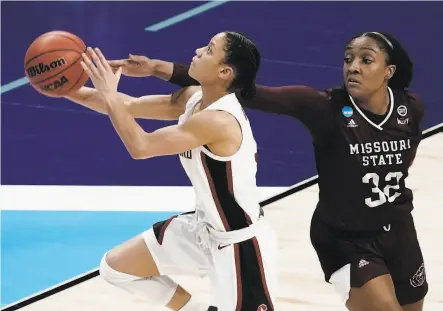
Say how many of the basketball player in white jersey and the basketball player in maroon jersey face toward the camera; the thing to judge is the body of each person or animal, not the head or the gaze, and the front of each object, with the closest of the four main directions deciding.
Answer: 1

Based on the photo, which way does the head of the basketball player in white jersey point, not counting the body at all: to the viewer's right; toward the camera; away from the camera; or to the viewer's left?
to the viewer's left

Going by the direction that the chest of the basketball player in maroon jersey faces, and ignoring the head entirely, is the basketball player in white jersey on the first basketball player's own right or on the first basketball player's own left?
on the first basketball player's own right

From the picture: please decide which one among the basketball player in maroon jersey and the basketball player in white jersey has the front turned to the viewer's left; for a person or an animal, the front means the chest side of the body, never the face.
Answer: the basketball player in white jersey

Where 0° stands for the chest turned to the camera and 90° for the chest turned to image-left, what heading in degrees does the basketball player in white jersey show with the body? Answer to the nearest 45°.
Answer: approximately 90°

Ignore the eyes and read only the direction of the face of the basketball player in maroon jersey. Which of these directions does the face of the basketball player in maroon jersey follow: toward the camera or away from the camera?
toward the camera

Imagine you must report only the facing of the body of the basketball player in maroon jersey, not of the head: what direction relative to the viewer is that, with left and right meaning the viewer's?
facing the viewer

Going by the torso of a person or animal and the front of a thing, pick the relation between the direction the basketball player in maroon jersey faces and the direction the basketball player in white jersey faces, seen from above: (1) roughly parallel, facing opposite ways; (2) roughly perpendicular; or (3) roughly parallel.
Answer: roughly perpendicular

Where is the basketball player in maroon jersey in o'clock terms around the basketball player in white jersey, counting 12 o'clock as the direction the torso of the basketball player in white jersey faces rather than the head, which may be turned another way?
The basketball player in maroon jersey is roughly at 6 o'clock from the basketball player in white jersey.
